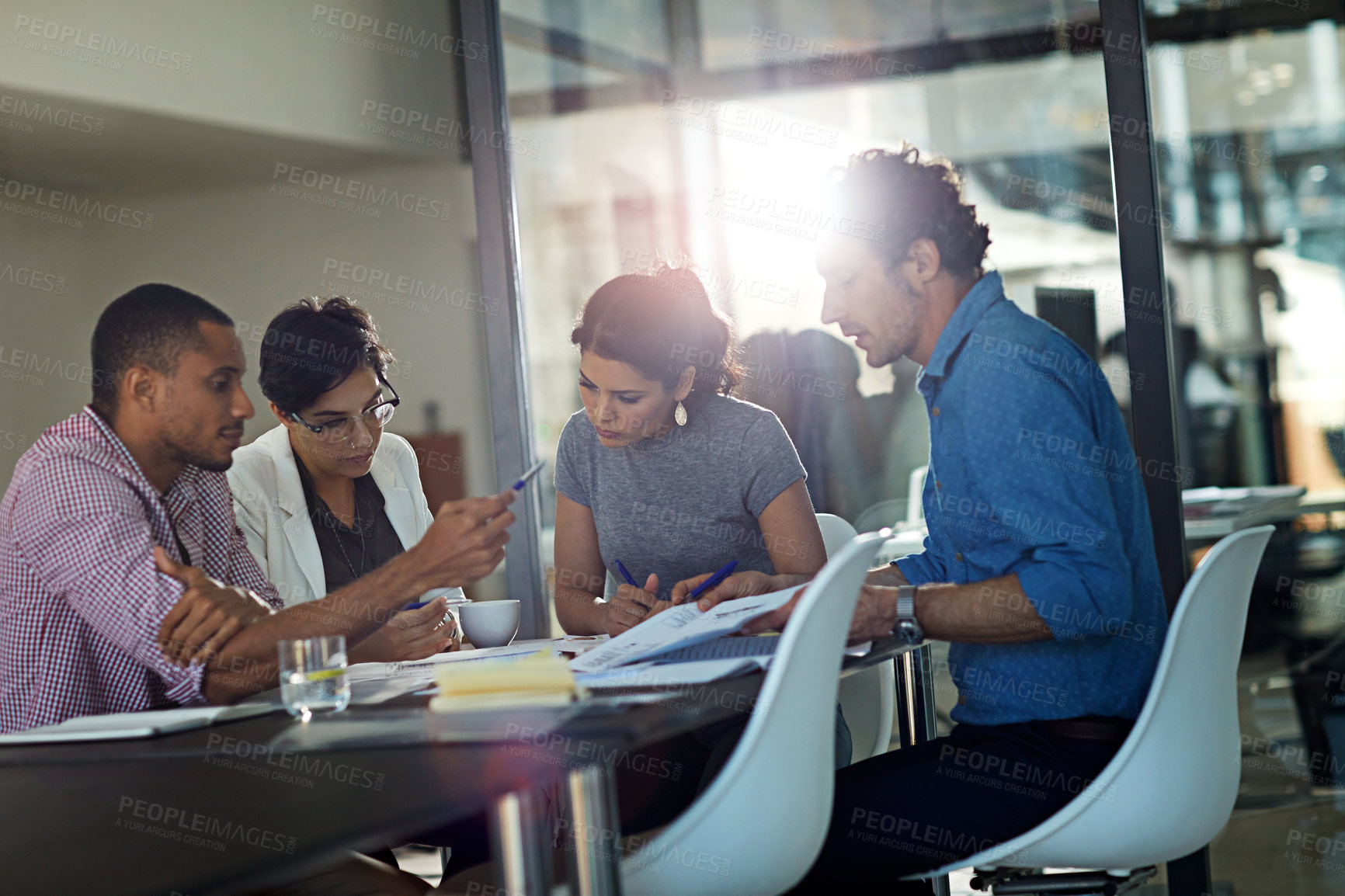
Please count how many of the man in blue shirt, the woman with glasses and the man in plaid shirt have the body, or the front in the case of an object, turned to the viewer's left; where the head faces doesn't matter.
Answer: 1

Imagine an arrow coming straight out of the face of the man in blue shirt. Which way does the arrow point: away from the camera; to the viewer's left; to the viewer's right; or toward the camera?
to the viewer's left

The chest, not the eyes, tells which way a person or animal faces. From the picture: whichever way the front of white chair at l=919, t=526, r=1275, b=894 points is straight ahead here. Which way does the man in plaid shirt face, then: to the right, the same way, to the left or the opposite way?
the opposite way

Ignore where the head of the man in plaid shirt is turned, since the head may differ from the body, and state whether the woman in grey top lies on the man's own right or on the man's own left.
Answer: on the man's own left

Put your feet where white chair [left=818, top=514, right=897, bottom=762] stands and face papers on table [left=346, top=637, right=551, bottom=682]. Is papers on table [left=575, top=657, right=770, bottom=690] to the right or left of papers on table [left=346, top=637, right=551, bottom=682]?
left

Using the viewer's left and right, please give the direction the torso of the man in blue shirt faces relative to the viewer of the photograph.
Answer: facing to the left of the viewer

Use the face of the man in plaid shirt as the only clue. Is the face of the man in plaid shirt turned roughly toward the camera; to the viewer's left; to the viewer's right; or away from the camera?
to the viewer's right

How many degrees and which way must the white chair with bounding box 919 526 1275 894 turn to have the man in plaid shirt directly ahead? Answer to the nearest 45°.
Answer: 0° — it already faces them

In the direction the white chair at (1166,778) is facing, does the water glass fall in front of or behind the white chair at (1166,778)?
in front

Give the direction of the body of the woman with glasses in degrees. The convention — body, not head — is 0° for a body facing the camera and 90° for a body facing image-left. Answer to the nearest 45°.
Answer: approximately 315°

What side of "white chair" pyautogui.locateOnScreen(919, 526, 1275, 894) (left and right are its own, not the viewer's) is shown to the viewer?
left

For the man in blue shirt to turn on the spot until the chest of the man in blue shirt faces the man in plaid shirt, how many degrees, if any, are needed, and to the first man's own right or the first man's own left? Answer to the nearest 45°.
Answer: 0° — they already face them

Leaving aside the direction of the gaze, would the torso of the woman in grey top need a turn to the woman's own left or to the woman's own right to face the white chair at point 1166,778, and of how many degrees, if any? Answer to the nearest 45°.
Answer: approximately 90° to the woman's own left
